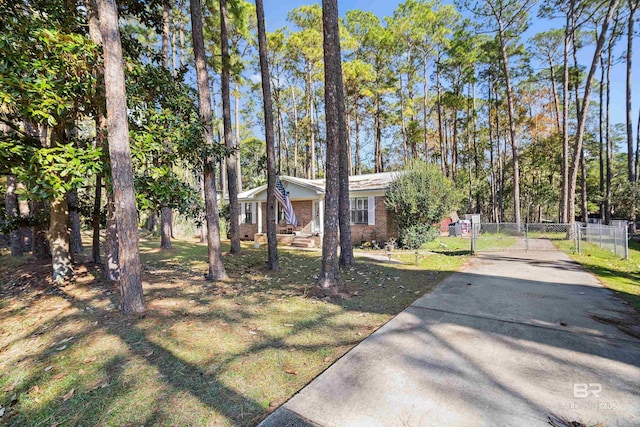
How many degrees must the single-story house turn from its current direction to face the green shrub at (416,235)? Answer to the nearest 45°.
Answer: approximately 90° to its left

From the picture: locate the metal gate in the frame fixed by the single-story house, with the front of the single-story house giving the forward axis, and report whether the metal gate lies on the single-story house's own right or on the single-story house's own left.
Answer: on the single-story house's own left

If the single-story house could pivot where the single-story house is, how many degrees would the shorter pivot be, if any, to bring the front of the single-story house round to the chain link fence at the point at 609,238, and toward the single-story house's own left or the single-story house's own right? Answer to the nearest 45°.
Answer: approximately 90° to the single-story house's own left

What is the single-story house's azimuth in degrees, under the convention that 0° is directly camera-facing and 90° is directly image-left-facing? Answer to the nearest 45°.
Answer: approximately 45°

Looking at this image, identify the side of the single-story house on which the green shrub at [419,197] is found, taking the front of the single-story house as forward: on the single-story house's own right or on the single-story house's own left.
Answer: on the single-story house's own left

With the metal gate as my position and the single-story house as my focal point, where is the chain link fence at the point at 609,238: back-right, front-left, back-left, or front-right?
back-left
